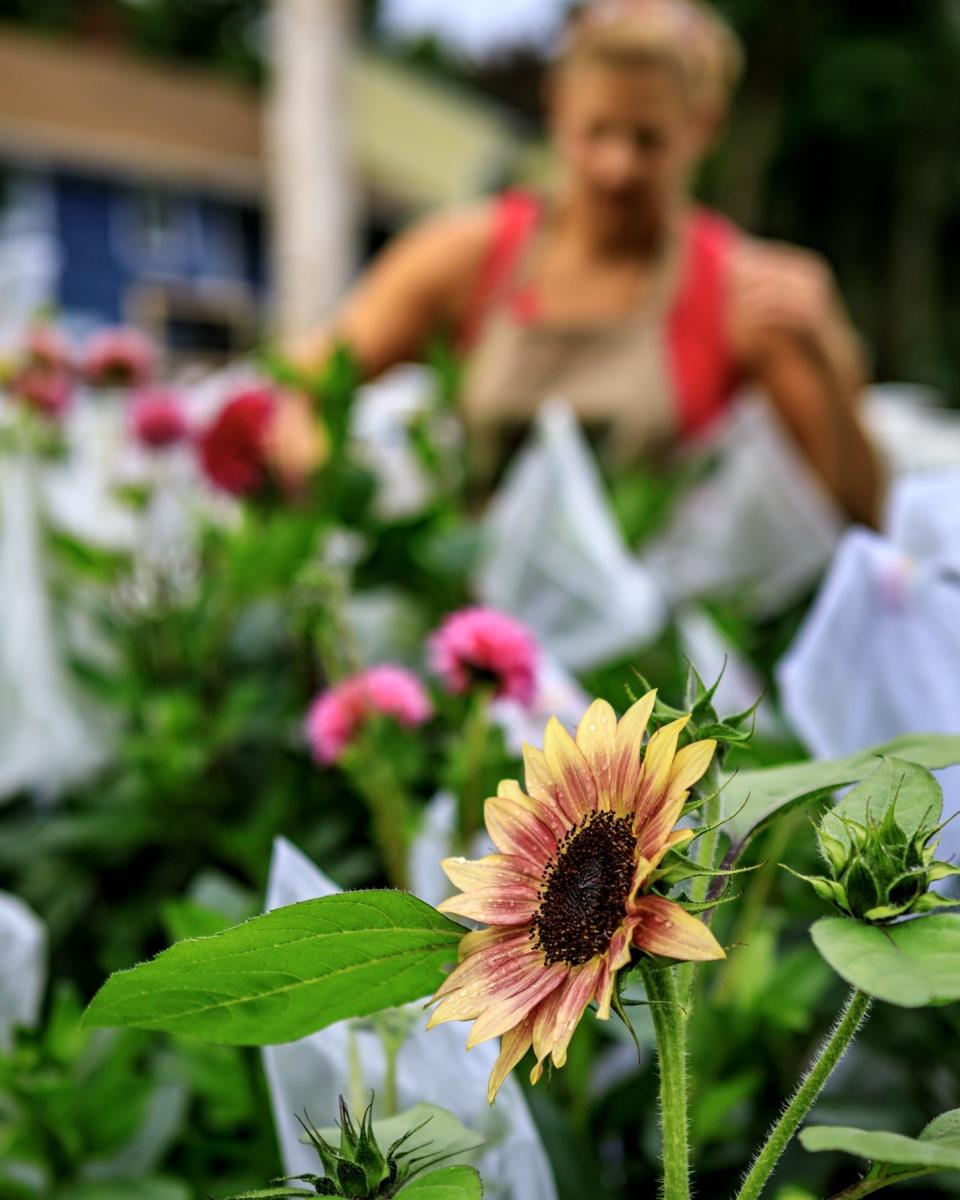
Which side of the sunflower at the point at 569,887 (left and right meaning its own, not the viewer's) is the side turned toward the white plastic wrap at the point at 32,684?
right

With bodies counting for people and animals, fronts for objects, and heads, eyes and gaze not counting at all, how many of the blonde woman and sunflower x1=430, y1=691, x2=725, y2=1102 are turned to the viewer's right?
0

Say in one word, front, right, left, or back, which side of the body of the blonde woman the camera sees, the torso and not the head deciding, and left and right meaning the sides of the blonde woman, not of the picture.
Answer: front

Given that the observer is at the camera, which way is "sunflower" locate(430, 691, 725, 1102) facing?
facing the viewer and to the left of the viewer

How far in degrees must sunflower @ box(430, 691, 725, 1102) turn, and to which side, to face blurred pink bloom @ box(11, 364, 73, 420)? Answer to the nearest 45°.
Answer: approximately 90° to its right
